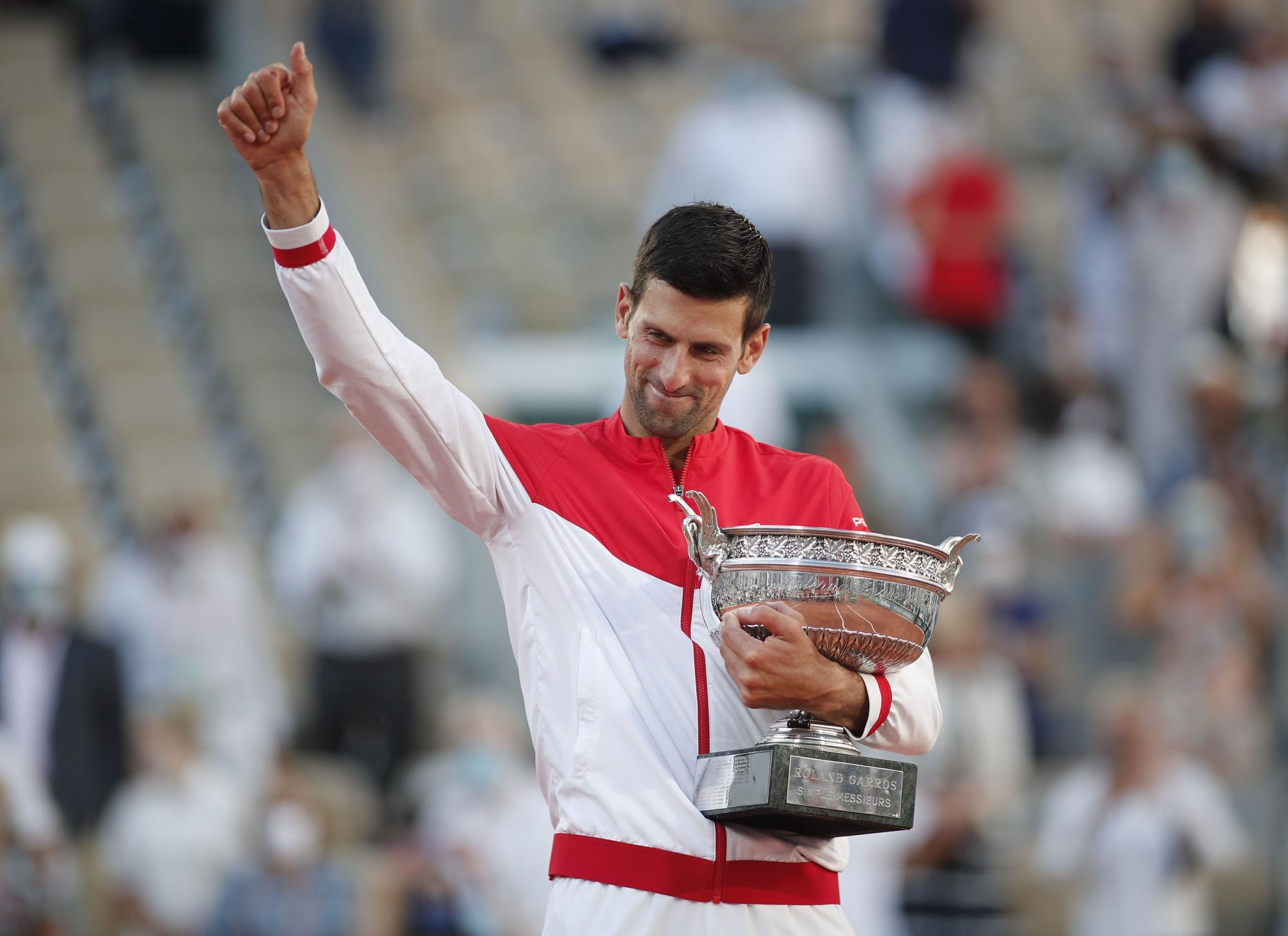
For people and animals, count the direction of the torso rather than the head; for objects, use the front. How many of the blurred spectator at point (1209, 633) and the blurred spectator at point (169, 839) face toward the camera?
2

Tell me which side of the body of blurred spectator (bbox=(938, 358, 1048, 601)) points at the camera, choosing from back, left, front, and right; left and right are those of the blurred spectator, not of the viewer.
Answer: front

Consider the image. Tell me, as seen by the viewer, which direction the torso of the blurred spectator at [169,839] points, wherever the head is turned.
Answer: toward the camera

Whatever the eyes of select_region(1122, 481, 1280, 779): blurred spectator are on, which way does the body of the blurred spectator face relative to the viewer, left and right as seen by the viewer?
facing the viewer

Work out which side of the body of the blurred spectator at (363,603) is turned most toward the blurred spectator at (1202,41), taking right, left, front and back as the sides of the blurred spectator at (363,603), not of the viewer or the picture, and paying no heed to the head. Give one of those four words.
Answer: left

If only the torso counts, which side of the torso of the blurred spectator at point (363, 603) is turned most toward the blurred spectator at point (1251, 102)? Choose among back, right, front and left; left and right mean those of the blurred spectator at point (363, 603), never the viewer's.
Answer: left

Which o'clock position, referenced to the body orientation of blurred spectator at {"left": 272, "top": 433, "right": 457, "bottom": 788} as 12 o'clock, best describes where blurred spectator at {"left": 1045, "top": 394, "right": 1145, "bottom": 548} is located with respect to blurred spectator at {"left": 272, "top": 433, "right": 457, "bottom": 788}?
blurred spectator at {"left": 1045, "top": 394, "right": 1145, "bottom": 548} is roughly at 9 o'clock from blurred spectator at {"left": 272, "top": 433, "right": 457, "bottom": 788}.
